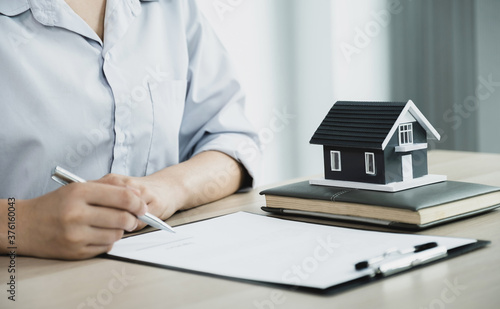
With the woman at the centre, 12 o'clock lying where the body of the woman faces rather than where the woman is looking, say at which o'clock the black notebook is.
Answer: The black notebook is roughly at 12 o'clock from the woman.

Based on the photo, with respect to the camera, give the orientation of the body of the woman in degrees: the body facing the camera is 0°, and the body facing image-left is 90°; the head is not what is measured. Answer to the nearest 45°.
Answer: approximately 315°
